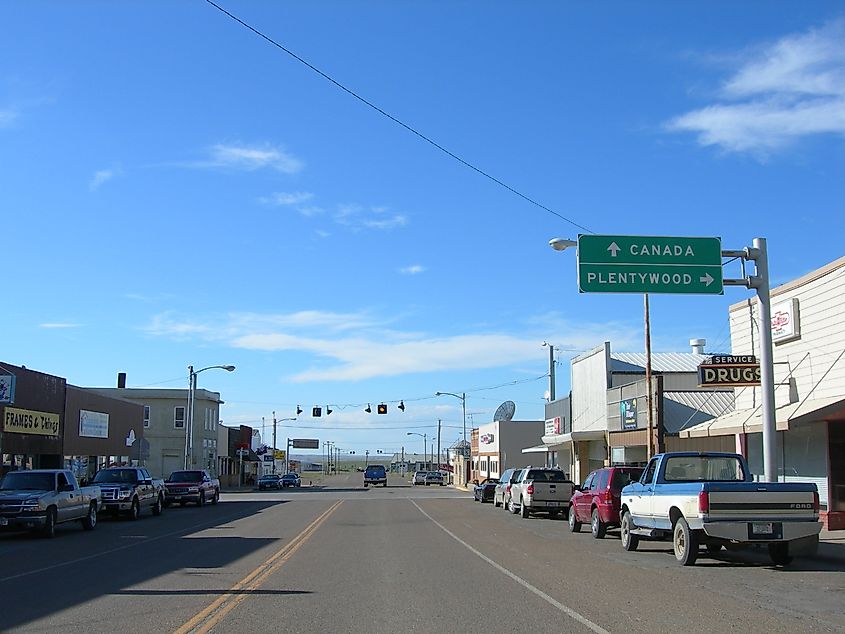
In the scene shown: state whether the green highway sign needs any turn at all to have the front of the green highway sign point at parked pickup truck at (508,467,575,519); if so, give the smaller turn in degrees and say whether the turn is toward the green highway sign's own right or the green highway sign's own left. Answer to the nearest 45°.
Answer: approximately 180°

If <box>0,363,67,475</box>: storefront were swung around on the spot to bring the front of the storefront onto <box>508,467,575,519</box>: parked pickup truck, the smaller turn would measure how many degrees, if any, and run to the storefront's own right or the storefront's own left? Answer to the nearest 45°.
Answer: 0° — it already faces it

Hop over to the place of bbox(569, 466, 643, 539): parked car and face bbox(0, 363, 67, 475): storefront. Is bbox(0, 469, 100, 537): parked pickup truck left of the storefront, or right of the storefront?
left

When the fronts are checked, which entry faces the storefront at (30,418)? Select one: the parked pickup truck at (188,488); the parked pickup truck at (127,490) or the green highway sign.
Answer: the parked pickup truck at (188,488)

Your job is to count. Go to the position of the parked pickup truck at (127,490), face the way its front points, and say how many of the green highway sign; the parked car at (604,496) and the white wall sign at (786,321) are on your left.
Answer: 3

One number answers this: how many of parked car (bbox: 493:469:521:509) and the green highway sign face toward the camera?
1

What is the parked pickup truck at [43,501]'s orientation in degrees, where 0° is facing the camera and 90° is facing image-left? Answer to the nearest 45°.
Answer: approximately 45°

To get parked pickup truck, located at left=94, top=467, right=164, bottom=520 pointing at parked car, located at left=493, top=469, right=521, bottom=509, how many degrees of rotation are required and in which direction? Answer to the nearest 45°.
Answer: approximately 135° to its left

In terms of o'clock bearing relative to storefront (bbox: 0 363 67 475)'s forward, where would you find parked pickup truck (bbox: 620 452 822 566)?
The parked pickup truck is roughly at 1 o'clock from the storefront.

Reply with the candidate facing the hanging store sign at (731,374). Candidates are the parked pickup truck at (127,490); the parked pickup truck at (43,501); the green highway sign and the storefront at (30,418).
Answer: the storefront

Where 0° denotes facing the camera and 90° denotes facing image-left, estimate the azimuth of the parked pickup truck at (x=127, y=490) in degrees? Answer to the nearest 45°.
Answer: approximately 45°
